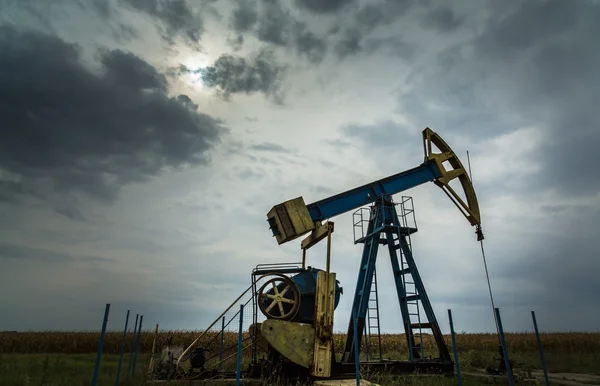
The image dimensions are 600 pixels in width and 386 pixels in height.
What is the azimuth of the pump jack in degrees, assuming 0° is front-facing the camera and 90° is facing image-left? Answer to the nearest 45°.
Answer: approximately 270°
